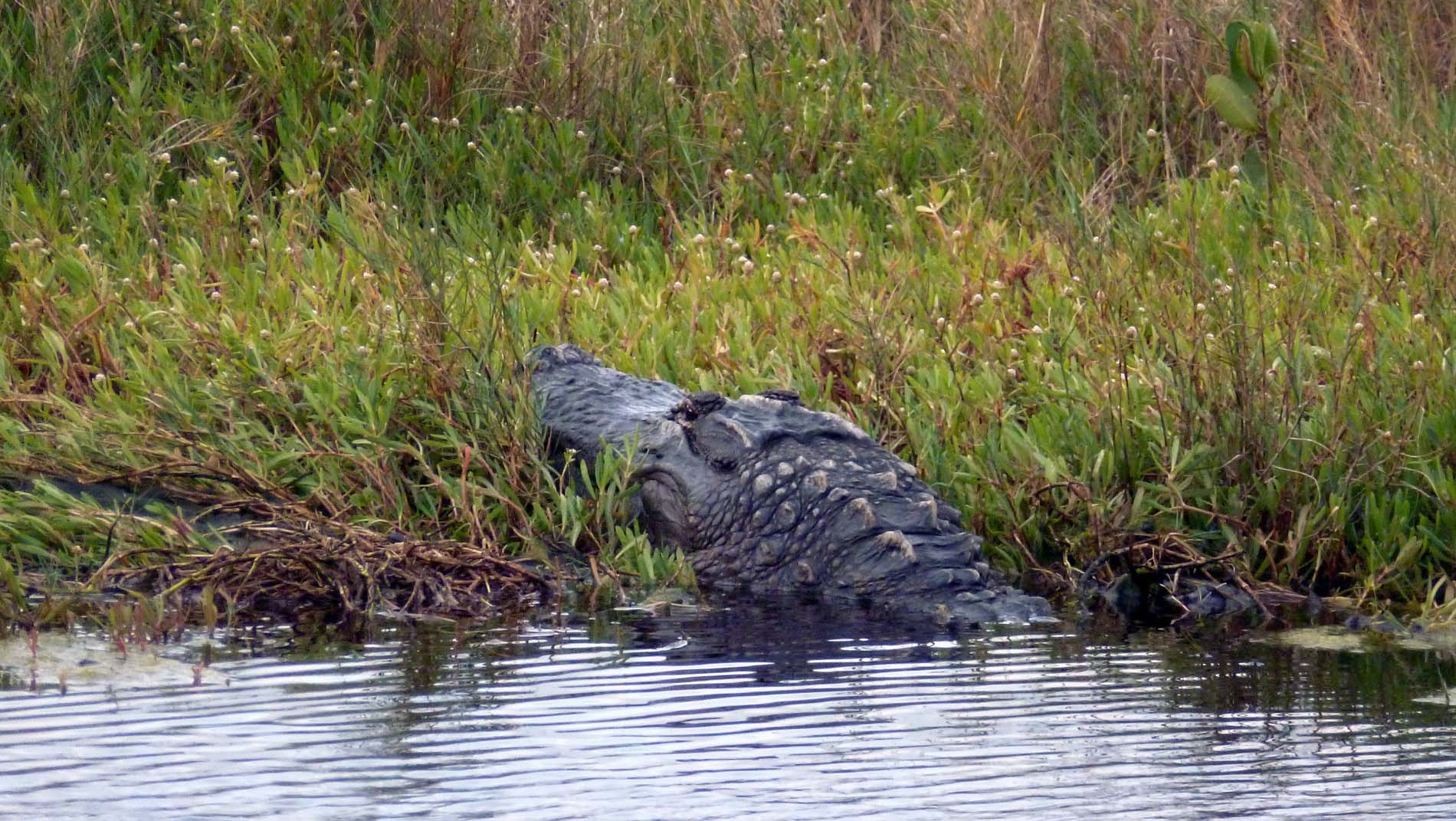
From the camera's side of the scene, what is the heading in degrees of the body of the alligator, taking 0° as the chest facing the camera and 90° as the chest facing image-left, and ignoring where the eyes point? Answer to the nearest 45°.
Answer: approximately 135°
